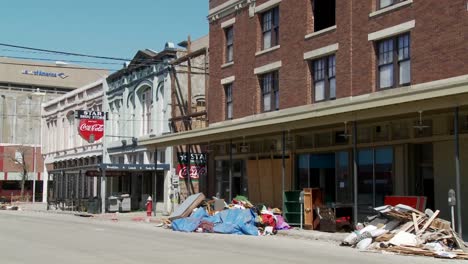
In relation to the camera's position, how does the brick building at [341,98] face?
facing the viewer and to the left of the viewer

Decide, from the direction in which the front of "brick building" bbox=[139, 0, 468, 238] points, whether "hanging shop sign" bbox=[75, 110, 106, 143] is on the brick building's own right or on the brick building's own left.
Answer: on the brick building's own right

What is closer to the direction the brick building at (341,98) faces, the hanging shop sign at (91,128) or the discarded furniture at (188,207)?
the discarded furniture

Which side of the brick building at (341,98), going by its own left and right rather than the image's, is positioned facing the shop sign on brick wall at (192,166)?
right

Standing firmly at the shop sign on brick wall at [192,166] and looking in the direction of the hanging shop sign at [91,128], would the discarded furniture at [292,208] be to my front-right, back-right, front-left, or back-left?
back-left

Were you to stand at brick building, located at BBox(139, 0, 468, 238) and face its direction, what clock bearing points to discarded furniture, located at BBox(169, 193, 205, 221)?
The discarded furniture is roughly at 2 o'clock from the brick building.
